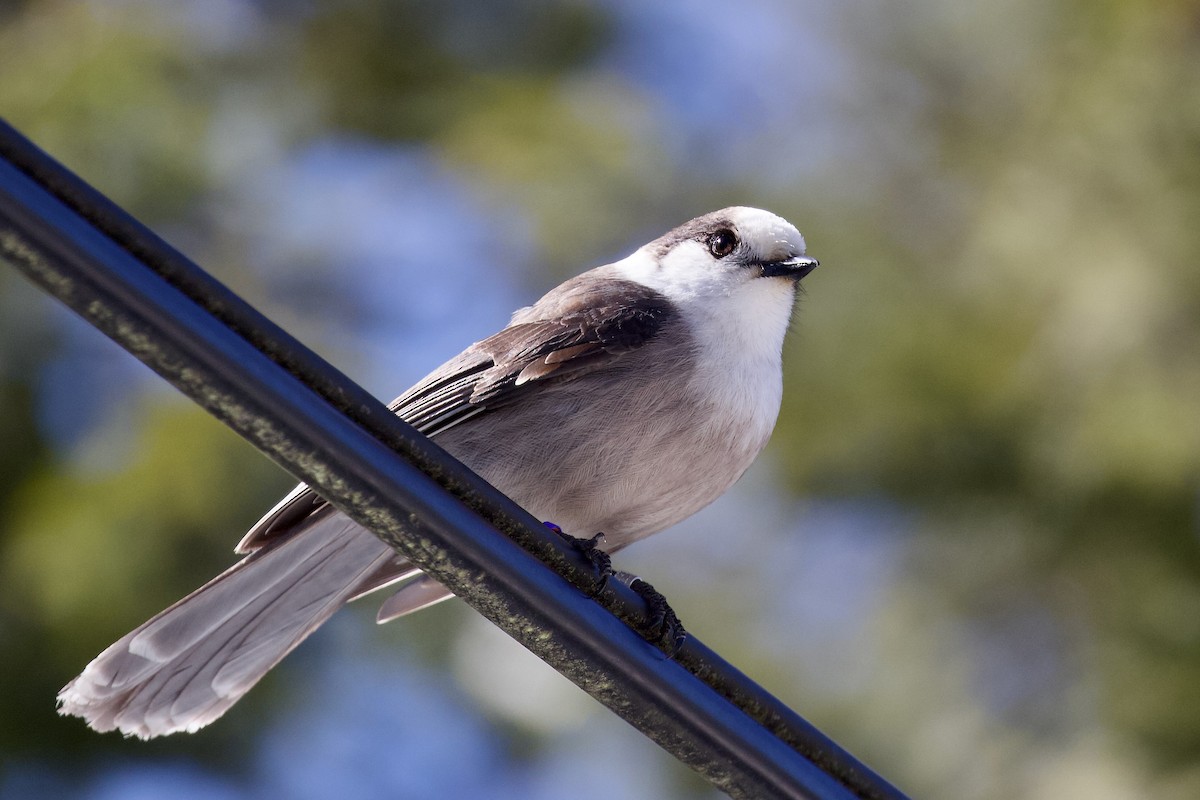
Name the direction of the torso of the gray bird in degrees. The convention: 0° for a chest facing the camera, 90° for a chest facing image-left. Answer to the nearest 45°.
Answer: approximately 270°
